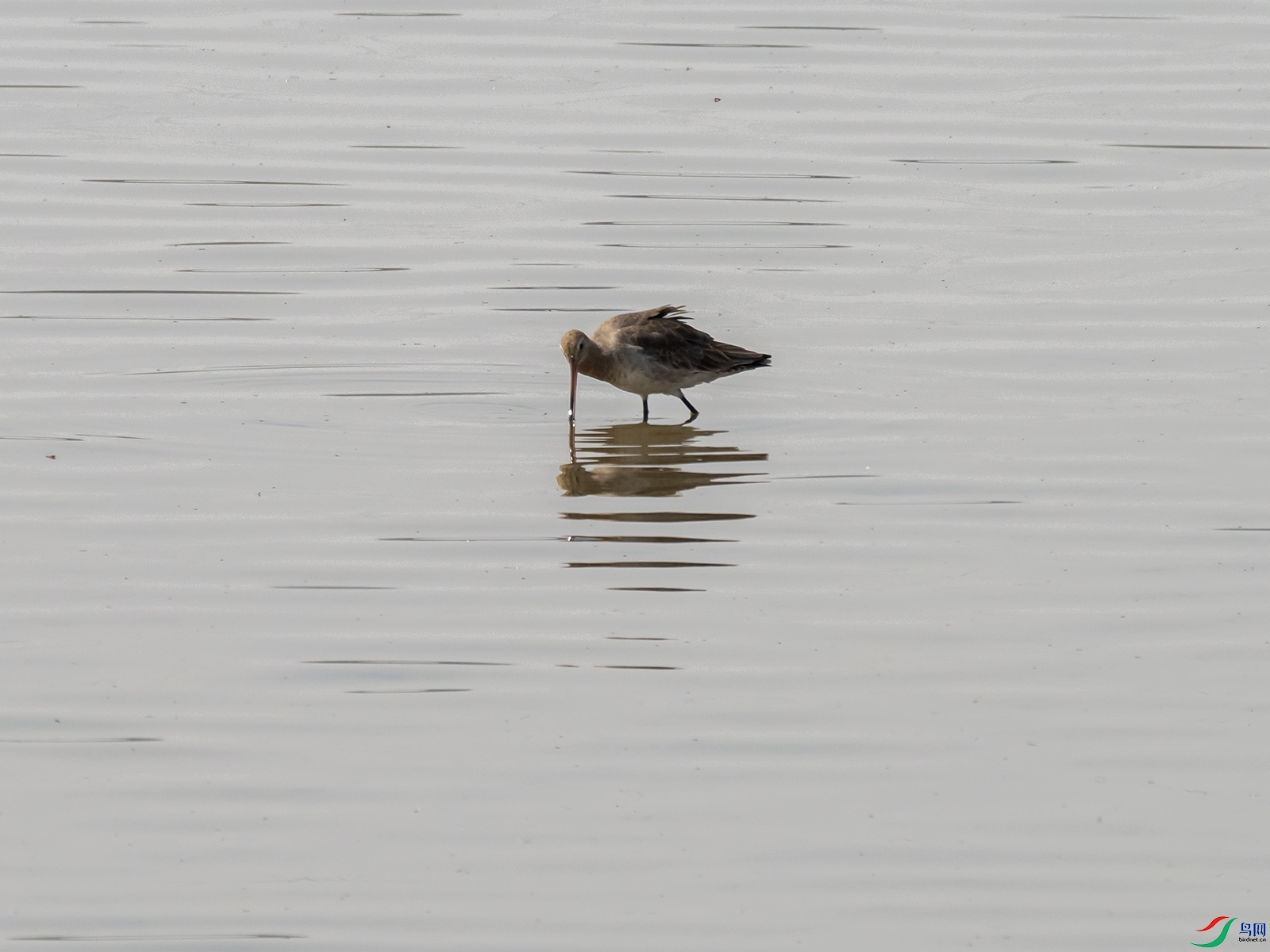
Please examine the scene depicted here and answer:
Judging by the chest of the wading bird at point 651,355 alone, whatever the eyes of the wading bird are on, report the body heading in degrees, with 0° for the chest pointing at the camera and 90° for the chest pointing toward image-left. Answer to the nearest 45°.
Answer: approximately 90°
